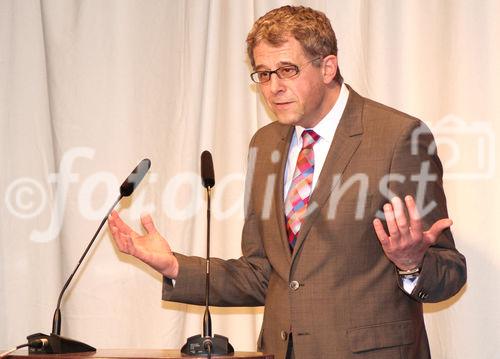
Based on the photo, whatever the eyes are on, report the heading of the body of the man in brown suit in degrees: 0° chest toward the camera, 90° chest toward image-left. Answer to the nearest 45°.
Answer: approximately 45°
